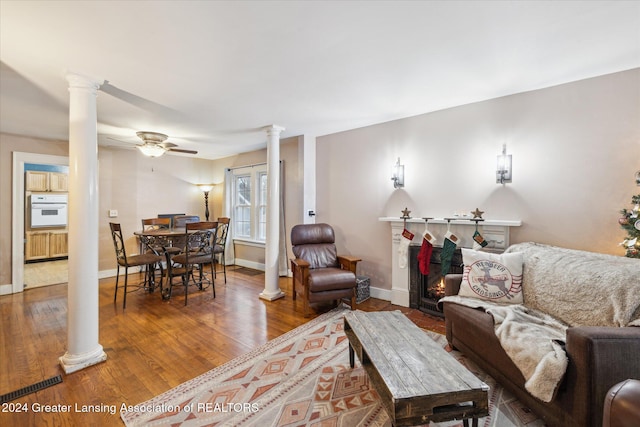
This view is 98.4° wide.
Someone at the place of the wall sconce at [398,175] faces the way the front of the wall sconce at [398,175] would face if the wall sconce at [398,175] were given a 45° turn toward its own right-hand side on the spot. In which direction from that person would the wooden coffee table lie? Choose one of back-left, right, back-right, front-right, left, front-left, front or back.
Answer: left

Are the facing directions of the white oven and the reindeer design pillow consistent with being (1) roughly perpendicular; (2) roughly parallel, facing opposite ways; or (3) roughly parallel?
roughly perpendicular

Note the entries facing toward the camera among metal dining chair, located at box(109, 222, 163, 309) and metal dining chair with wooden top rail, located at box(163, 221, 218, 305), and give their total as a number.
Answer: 0

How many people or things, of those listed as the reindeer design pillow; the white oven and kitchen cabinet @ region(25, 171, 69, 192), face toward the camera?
3

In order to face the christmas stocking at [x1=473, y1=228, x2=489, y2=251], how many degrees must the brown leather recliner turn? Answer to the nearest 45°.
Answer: approximately 45° to its left

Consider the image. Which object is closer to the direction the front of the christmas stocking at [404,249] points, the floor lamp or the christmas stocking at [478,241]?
the floor lamp

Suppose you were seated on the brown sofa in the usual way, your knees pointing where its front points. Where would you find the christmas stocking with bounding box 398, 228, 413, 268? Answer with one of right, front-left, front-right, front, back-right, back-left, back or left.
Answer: right

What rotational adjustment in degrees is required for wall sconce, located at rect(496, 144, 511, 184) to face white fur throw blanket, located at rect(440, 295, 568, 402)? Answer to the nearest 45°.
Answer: approximately 45° to its left

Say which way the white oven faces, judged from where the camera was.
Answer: facing the viewer

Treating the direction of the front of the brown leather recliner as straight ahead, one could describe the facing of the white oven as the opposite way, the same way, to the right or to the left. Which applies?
the same way

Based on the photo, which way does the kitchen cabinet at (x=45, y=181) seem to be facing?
toward the camera

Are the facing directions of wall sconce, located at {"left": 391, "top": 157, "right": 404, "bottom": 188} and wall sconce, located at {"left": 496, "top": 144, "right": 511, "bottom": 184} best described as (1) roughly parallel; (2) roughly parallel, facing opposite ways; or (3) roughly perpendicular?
roughly parallel

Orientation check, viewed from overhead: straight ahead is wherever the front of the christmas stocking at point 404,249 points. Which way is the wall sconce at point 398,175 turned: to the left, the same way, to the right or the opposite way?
the same way

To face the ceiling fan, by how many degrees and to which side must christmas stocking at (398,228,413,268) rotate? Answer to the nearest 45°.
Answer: approximately 45° to its right

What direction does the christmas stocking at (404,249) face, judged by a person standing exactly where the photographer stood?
facing the viewer and to the left of the viewer

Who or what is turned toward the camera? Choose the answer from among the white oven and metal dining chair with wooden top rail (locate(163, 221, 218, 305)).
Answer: the white oven

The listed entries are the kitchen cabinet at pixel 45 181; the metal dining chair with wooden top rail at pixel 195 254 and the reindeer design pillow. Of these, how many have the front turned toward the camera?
2
